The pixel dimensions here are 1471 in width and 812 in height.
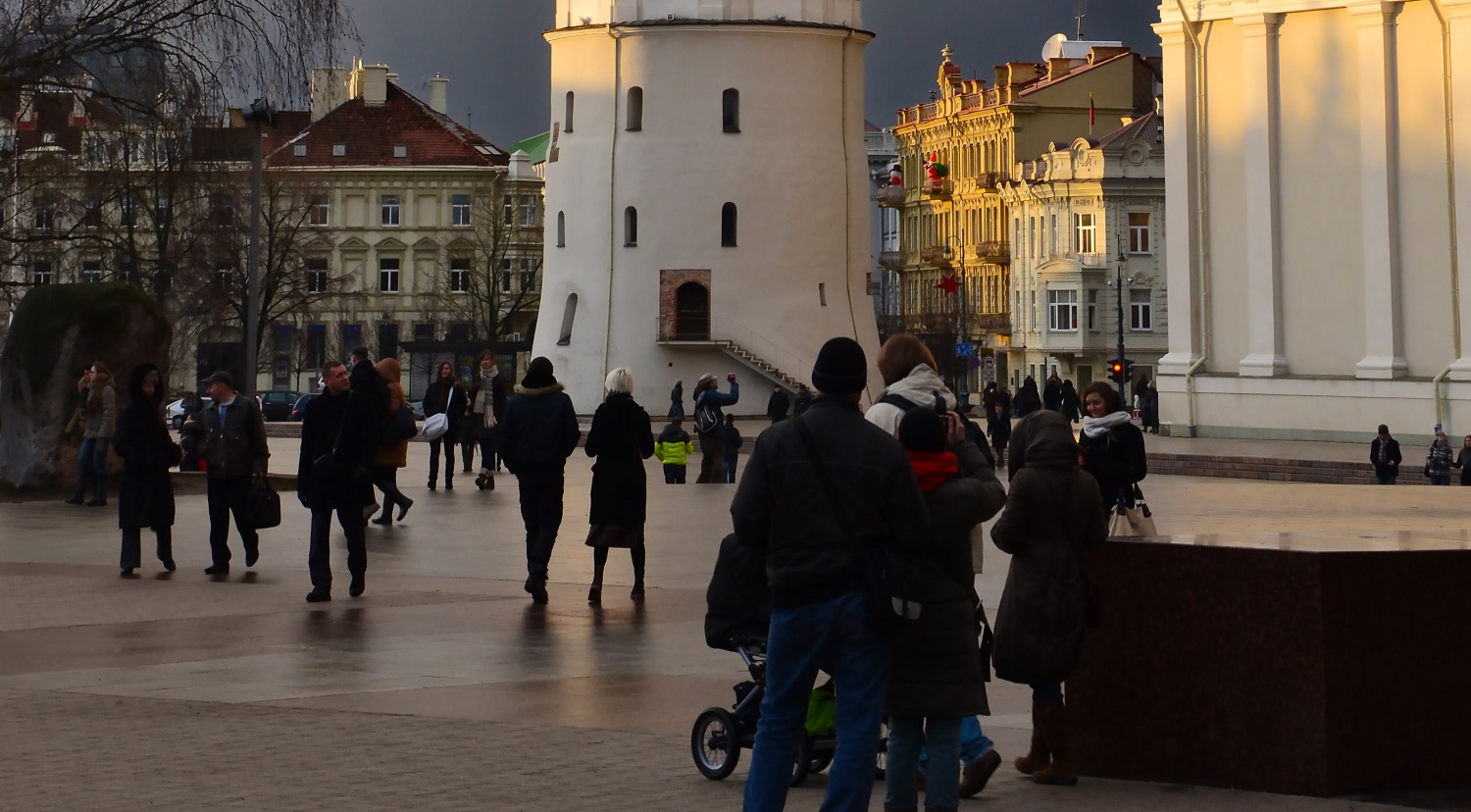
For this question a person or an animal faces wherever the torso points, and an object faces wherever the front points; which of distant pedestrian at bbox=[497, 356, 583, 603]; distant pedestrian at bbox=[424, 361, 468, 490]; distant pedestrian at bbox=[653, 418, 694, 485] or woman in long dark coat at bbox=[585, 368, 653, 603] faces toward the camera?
distant pedestrian at bbox=[424, 361, 468, 490]

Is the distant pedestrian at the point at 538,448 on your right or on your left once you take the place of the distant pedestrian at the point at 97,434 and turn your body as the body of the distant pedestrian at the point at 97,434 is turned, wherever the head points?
on your left

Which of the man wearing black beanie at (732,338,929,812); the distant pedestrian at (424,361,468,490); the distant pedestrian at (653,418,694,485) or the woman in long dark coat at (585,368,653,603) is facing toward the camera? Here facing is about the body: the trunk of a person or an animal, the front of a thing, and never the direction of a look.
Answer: the distant pedestrian at (424,361,468,490)

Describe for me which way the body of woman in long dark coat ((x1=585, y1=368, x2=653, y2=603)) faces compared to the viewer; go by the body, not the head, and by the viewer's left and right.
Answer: facing away from the viewer

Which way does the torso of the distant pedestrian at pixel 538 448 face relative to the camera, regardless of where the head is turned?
away from the camera

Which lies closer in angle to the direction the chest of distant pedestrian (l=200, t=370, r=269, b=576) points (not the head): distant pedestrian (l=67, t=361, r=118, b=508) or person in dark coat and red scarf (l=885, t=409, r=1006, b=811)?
the person in dark coat and red scarf

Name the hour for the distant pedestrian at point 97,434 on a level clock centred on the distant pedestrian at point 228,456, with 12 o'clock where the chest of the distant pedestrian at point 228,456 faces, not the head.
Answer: the distant pedestrian at point 97,434 is roughly at 4 o'clock from the distant pedestrian at point 228,456.

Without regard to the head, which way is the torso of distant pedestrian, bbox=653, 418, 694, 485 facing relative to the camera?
away from the camera

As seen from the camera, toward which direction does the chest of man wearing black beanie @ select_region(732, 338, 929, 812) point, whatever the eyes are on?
away from the camera

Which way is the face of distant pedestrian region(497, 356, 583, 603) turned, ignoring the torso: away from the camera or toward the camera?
away from the camera

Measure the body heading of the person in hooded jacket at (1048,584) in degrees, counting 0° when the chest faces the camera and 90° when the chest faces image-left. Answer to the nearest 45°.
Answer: approximately 135°
